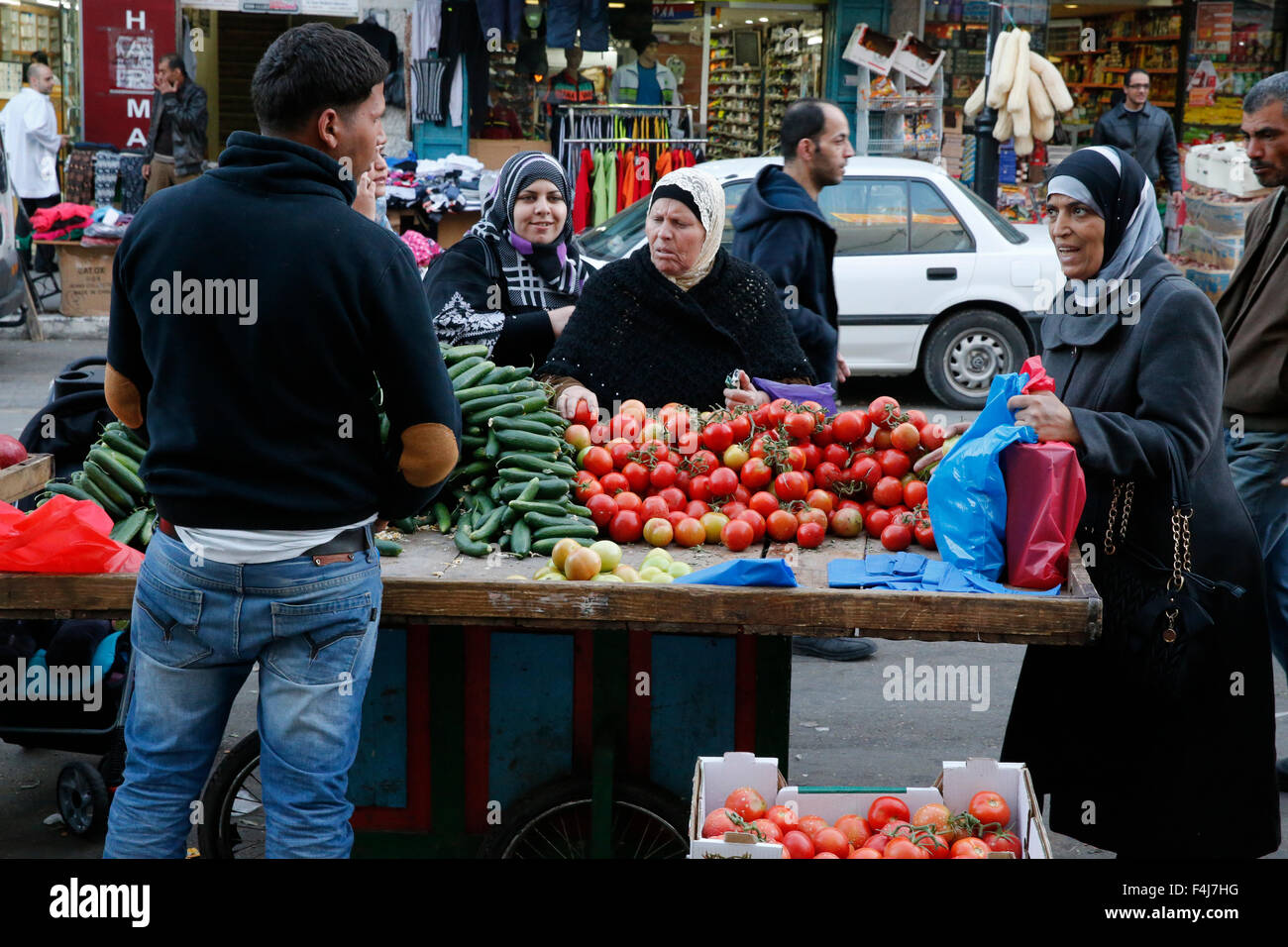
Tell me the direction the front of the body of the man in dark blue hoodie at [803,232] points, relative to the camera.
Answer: to the viewer's right

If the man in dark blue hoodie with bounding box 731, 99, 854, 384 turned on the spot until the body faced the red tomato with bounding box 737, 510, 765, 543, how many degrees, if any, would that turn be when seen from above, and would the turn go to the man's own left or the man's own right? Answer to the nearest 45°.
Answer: approximately 90° to the man's own right

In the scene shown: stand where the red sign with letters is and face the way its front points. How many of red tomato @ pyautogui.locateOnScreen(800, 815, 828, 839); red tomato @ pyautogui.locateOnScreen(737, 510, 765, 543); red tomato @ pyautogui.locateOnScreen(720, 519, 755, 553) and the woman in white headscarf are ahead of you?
4

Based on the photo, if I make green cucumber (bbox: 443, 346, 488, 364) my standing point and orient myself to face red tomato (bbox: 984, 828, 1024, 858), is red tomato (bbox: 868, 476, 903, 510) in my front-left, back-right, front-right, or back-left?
front-left

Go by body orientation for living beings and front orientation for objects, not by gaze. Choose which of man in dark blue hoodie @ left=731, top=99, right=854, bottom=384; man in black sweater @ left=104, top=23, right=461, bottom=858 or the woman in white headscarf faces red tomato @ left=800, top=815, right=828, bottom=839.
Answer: the woman in white headscarf

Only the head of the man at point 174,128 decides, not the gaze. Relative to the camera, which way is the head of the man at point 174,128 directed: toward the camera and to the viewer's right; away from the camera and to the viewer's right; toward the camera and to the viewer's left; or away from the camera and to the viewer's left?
toward the camera and to the viewer's left

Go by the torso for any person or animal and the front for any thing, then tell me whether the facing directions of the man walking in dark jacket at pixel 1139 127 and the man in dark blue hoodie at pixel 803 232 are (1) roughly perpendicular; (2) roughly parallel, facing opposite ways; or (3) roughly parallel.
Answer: roughly perpendicular

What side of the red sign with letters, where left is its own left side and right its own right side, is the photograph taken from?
front

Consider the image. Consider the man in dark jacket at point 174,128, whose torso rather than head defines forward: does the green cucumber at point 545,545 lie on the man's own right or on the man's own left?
on the man's own left

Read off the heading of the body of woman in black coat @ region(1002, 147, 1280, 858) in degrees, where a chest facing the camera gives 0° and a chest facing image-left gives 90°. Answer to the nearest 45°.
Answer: approximately 45°

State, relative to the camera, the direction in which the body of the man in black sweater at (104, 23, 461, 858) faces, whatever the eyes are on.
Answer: away from the camera
